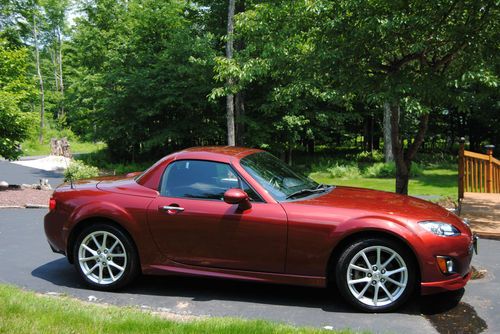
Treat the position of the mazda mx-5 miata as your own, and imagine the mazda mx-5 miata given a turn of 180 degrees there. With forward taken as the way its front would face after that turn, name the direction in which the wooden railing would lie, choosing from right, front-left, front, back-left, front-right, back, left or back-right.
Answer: back-right

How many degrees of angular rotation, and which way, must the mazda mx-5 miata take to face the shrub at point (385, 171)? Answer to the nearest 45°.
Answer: approximately 90° to its left

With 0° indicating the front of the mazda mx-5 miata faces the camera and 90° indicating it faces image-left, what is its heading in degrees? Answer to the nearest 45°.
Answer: approximately 270°

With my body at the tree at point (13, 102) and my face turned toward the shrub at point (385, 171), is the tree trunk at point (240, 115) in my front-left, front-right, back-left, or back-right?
front-left

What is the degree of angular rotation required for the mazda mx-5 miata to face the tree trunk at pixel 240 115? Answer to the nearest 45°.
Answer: approximately 90° to its left

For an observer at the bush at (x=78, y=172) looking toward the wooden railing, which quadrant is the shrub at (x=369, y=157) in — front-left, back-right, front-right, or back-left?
front-left

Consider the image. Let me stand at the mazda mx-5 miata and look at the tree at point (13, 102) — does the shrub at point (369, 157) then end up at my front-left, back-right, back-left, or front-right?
front-right

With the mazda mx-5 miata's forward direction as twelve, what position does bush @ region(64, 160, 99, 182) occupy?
The bush is roughly at 8 o'clock from the mazda mx-5 miata.

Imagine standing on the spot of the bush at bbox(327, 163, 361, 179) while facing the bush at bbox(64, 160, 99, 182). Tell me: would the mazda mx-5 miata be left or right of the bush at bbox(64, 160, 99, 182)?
left

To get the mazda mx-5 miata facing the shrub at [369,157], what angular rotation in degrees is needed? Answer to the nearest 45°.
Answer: approximately 90° to its left

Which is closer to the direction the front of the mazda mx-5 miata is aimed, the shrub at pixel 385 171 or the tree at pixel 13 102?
the shrub

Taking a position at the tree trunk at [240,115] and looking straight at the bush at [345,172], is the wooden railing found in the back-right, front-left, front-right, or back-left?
front-right

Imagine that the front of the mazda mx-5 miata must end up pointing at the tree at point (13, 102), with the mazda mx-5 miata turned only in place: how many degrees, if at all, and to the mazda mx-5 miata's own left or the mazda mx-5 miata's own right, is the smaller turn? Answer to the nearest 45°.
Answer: approximately 135° to the mazda mx-5 miata's own left

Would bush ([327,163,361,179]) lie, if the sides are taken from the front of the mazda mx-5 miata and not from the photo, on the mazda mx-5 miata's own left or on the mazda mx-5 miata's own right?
on the mazda mx-5 miata's own left

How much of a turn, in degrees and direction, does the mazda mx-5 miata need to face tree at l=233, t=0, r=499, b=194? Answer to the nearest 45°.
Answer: approximately 45° to its left
